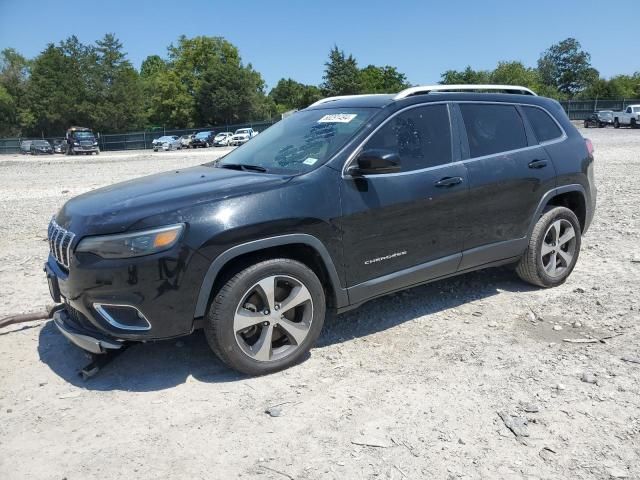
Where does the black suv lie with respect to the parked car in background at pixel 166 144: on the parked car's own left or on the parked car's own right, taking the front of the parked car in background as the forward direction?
on the parked car's own left

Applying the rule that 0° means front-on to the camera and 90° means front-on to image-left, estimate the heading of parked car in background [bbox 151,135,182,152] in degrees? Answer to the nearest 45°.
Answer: approximately 45°

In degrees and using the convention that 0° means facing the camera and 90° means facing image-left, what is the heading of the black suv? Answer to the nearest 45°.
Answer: approximately 45°

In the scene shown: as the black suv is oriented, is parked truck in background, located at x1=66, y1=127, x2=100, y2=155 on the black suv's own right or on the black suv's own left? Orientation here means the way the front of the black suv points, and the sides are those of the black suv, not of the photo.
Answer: on the black suv's own right

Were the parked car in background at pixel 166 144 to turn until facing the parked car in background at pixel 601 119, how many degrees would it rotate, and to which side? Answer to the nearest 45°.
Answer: approximately 135° to its left
